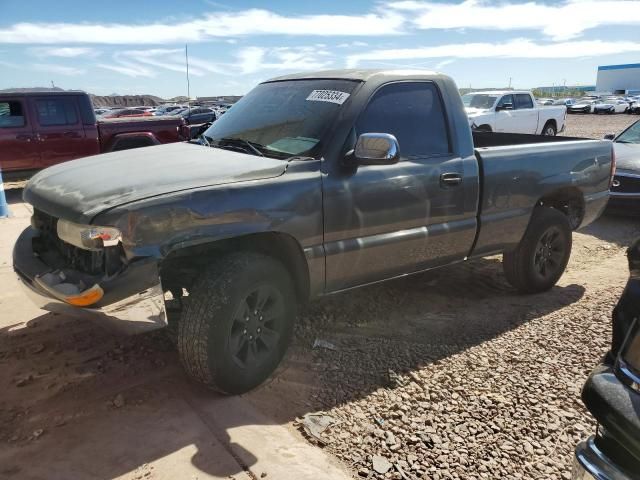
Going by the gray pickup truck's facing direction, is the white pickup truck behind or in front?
behind

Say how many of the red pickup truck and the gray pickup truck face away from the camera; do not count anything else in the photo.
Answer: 0

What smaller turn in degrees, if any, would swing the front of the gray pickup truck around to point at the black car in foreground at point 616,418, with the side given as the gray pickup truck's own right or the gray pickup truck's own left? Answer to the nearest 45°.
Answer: approximately 90° to the gray pickup truck's own left

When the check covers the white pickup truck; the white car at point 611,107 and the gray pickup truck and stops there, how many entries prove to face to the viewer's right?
0

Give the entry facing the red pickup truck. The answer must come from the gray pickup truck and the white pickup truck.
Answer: the white pickup truck

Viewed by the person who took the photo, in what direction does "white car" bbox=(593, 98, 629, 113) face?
facing the viewer and to the left of the viewer

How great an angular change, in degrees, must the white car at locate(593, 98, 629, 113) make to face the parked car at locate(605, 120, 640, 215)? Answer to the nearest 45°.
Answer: approximately 45° to its left

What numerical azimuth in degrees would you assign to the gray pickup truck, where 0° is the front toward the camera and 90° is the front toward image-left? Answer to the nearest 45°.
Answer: approximately 45°

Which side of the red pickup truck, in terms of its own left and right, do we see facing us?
left

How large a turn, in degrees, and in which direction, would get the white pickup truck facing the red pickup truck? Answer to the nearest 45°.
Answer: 0° — it already faces it
